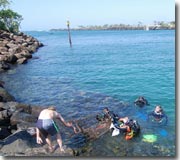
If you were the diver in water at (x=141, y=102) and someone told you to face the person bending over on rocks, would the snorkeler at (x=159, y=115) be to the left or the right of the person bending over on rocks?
left

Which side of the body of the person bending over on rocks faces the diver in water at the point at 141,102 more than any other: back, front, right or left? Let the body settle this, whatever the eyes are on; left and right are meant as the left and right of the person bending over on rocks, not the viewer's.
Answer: front

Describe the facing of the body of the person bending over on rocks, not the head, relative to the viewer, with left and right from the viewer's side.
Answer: facing away from the viewer and to the right of the viewer

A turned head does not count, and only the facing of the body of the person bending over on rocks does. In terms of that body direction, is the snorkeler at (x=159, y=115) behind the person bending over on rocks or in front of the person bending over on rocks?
in front
